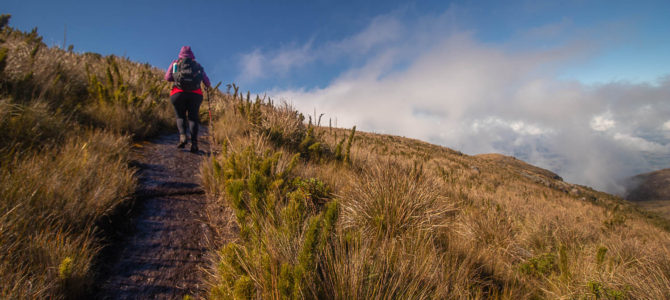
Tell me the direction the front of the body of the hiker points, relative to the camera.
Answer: away from the camera
